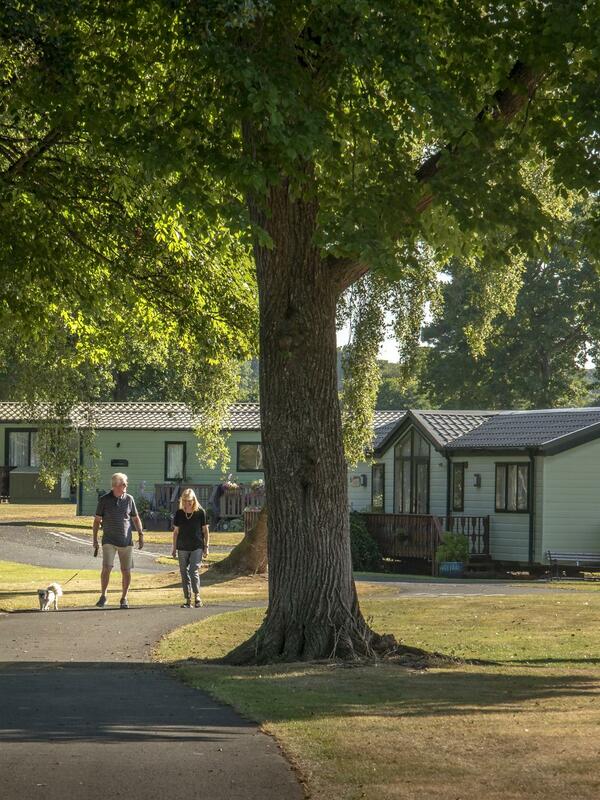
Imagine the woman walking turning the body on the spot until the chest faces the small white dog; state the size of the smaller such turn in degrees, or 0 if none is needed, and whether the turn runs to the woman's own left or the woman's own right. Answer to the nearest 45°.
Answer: approximately 90° to the woman's own right

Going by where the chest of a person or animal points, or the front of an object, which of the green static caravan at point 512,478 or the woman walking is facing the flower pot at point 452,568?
the green static caravan

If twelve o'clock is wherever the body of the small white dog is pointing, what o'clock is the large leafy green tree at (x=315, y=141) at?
The large leafy green tree is roughly at 10 o'clock from the small white dog.

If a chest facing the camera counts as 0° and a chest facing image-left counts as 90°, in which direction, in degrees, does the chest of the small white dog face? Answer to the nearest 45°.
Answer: approximately 45°

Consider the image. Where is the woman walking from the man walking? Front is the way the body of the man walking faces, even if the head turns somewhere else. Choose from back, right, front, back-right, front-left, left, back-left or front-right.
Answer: back-left

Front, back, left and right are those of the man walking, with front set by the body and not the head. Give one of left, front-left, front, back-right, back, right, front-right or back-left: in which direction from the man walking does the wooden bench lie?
back-left

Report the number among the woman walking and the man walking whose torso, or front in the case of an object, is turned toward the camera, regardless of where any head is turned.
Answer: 2

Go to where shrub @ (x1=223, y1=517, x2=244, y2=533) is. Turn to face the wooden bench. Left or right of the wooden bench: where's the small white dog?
right

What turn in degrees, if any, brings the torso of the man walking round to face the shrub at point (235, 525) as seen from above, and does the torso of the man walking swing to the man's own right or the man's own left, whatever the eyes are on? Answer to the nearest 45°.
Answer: approximately 180°

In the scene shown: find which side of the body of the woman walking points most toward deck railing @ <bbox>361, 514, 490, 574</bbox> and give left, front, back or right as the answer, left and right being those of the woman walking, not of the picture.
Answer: back

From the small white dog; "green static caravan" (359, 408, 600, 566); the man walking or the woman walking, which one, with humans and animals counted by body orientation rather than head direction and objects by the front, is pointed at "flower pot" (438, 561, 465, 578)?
the green static caravan

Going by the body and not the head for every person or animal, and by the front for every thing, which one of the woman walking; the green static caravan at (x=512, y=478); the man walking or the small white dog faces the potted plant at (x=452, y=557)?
the green static caravan

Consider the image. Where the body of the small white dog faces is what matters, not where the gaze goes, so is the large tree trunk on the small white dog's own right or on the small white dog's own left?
on the small white dog's own left
